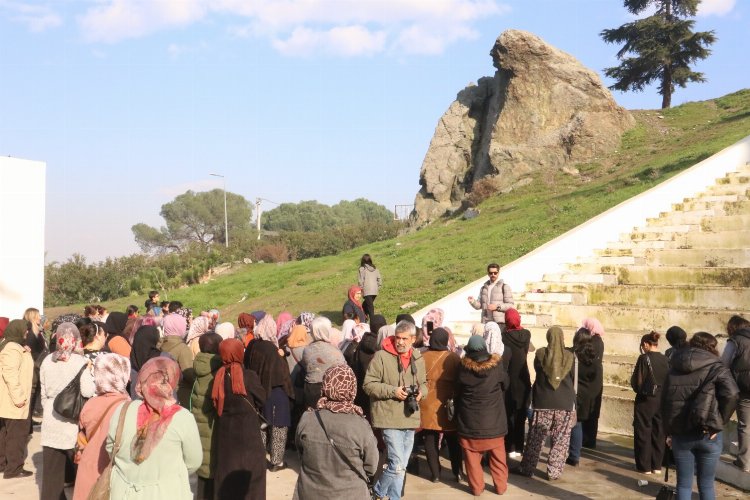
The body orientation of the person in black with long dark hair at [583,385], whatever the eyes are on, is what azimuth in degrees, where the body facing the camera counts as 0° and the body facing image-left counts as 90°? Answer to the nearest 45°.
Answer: approximately 135°

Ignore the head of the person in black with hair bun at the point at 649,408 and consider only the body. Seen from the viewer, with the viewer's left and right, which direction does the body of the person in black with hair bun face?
facing away from the viewer and to the left of the viewer

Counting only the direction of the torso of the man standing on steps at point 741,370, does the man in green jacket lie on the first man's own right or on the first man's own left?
on the first man's own left

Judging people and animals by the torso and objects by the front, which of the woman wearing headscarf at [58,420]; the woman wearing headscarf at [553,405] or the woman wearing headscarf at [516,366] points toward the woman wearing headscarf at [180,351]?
the woman wearing headscarf at [58,420]

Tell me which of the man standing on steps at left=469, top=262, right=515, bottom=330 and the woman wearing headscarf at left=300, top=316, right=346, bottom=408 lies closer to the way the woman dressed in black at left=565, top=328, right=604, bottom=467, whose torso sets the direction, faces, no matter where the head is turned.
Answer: the man standing on steps

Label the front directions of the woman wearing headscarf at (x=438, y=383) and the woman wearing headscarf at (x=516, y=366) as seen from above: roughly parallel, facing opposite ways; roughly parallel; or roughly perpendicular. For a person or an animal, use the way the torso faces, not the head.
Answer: roughly parallel

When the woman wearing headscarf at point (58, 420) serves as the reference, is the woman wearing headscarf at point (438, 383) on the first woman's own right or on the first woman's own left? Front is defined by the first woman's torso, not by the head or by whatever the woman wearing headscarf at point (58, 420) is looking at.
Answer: on the first woman's own right

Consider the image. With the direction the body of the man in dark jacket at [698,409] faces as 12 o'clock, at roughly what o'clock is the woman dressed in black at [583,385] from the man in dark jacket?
The woman dressed in black is roughly at 11 o'clock from the man in dark jacket.

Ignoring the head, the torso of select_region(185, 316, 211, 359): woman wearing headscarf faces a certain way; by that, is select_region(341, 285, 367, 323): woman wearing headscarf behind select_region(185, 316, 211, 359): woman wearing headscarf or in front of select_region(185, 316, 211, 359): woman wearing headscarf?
in front

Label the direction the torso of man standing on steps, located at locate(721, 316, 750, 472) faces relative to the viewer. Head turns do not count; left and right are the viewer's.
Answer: facing away from the viewer and to the left of the viewer

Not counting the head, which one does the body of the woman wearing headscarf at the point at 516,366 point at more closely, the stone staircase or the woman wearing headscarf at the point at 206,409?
the stone staircase

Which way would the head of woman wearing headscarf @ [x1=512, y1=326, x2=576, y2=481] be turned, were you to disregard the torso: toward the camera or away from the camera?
away from the camera

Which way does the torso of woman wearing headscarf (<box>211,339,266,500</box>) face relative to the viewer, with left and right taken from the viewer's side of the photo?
facing away from the viewer and to the right of the viewer

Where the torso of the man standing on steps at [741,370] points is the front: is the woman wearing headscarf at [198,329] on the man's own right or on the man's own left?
on the man's own left

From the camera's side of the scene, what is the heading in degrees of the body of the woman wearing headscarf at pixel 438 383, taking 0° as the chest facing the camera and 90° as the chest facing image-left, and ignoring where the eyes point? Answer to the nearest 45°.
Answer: approximately 180°

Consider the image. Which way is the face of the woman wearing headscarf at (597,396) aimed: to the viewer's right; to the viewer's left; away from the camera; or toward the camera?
away from the camera
